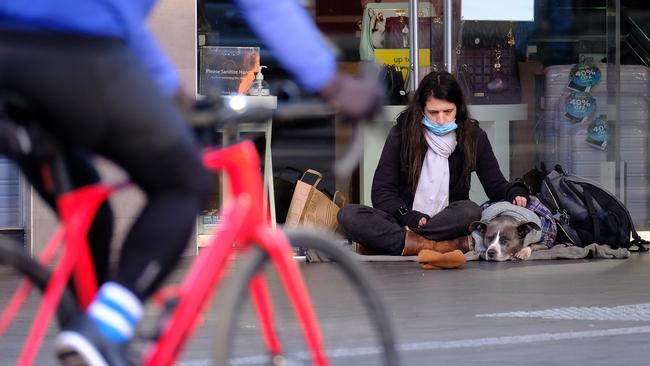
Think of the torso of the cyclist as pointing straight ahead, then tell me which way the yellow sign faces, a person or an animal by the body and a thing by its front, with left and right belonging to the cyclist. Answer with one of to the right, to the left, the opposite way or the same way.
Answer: to the right

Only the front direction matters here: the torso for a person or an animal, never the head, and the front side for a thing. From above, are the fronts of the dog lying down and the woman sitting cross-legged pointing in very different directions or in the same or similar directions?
same or similar directions

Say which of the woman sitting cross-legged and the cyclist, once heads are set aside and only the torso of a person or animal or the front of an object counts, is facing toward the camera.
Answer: the woman sitting cross-legged

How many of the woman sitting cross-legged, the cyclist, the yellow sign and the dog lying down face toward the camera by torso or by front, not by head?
3

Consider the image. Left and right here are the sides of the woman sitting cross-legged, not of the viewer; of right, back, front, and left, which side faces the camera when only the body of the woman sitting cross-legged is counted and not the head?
front

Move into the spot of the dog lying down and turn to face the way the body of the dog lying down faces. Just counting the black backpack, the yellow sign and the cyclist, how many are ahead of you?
1

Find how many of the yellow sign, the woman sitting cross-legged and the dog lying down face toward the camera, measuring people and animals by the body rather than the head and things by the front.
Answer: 3

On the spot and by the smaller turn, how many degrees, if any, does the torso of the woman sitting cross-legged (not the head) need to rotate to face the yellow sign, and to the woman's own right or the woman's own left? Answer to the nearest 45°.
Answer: approximately 180°

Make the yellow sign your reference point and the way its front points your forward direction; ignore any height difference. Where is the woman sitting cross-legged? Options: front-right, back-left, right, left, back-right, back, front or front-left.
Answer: front

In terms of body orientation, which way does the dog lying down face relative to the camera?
toward the camera

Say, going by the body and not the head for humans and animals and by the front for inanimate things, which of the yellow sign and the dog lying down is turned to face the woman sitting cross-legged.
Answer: the yellow sign

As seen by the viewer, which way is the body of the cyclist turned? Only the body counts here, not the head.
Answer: to the viewer's right

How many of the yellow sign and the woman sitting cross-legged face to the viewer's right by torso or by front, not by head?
0

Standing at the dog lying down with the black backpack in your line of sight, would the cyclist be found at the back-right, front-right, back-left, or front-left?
back-right
